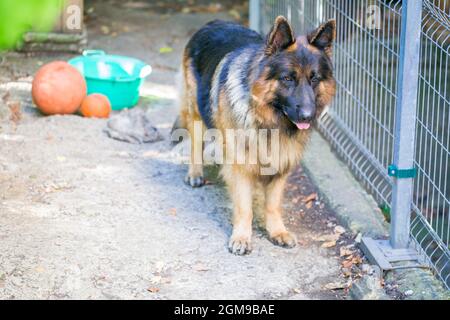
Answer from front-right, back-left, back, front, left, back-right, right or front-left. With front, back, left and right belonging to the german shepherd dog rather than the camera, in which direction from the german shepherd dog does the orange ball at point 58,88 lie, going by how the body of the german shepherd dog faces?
back

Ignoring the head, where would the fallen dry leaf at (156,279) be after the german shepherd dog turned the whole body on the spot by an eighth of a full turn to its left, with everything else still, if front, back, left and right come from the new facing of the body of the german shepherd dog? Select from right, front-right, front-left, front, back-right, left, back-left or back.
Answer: back-right

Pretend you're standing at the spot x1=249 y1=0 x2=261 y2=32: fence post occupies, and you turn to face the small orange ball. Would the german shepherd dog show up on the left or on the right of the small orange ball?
left

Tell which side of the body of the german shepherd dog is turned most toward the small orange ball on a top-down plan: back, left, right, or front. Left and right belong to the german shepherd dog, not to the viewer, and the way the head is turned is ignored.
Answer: back

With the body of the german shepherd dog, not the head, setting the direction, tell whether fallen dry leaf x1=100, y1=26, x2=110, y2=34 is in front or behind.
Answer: behind

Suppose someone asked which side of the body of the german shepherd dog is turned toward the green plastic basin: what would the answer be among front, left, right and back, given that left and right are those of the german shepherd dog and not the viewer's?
back

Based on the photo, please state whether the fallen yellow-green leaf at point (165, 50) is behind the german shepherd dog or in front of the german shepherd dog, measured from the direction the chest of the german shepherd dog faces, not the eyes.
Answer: behind
